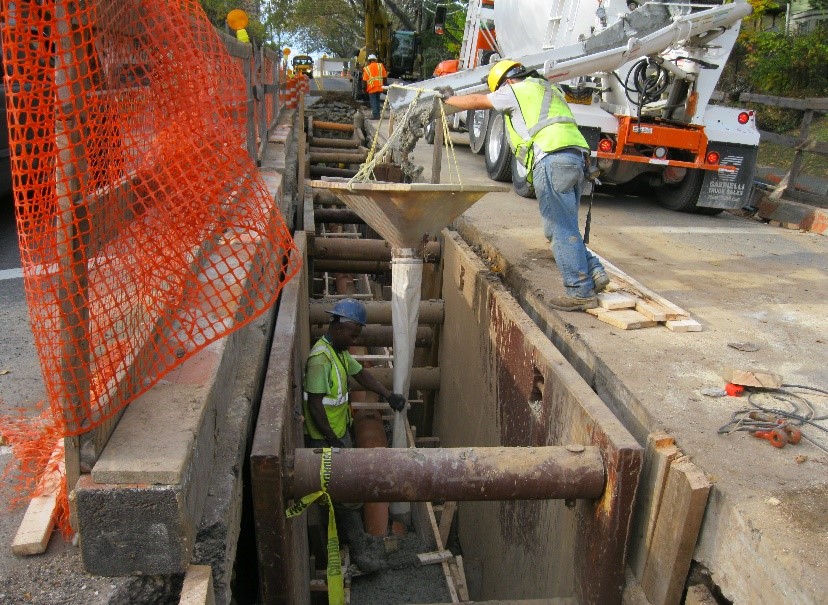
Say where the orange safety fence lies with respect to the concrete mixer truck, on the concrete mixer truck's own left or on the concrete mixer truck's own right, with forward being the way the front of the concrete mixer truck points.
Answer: on the concrete mixer truck's own left

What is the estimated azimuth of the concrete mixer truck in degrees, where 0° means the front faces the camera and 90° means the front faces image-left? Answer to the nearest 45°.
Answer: approximately 135°

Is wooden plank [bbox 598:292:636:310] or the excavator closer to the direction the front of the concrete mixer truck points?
the excavator

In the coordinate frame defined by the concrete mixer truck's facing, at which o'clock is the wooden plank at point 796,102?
The wooden plank is roughly at 3 o'clock from the concrete mixer truck.

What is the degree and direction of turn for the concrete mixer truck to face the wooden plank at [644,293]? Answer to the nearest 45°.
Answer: approximately 135° to its left

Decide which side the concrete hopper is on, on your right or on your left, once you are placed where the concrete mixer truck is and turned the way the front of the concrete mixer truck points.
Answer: on your left

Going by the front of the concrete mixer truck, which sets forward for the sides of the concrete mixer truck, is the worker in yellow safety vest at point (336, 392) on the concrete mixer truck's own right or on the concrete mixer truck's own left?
on the concrete mixer truck's own left

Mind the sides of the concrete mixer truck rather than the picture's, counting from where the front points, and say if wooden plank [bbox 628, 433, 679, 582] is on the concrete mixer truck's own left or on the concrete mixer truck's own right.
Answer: on the concrete mixer truck's own left

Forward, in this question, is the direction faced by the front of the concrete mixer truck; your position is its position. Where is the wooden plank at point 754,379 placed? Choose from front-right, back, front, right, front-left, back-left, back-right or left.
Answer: back-left

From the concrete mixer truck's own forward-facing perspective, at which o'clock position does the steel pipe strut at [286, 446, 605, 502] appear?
The steel pipe strut is roughly at 8 o'clock from the concrete mixer truck.
